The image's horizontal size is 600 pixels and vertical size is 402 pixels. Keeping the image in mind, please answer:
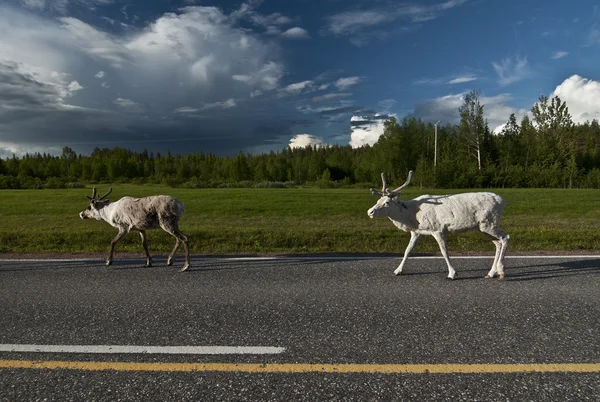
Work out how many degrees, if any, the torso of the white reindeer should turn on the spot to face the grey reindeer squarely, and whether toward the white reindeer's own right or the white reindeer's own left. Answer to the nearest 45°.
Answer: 0° — it already faces it

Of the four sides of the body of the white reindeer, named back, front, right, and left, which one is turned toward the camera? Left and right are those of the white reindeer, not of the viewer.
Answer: left

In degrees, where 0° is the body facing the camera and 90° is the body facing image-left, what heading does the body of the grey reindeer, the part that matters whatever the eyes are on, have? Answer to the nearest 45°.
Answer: approximately 90°

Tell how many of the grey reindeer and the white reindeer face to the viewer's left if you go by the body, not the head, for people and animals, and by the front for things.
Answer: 2

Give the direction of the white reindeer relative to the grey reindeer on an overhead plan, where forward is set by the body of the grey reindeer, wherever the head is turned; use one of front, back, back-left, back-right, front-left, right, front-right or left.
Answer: back-left
